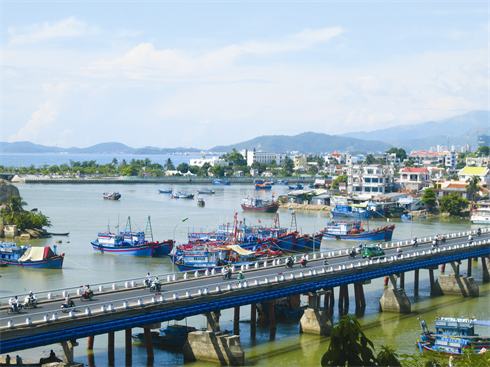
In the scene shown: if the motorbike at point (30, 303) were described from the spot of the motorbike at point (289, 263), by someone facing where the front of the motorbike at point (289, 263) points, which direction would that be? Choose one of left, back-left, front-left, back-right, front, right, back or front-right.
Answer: front

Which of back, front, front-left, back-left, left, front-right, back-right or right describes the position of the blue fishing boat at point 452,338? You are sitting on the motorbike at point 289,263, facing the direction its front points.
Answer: left

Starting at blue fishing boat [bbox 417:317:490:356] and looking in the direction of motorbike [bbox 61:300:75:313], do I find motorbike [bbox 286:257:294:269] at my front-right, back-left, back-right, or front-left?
front-right

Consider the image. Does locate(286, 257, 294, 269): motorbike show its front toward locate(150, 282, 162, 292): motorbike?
yes

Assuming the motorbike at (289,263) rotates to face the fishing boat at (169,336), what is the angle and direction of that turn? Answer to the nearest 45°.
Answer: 0° — it already faces it

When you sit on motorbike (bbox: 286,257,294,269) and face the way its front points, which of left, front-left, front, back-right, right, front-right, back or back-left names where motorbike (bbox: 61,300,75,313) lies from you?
front

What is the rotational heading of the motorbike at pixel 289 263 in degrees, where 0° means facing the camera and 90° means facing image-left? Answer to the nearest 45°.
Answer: approximately 45°

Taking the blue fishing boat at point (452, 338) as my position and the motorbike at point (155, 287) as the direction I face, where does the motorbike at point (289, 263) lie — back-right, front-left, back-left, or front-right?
front-right
